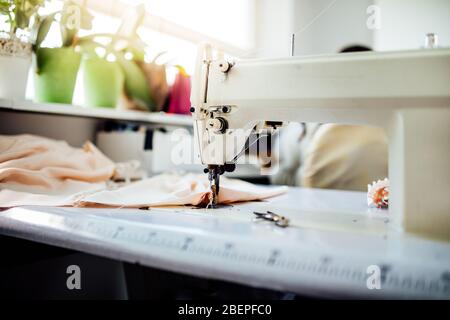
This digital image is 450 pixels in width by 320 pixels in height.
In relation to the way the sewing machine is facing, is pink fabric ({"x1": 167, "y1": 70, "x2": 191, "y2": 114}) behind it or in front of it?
behind

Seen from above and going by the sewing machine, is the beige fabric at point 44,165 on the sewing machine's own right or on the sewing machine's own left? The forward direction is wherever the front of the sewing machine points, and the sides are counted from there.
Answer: on the sewing machine's own right

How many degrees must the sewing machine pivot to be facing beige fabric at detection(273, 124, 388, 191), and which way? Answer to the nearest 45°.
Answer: approximately 180°

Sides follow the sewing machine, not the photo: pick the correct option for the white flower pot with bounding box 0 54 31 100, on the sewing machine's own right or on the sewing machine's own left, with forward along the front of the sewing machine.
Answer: on the sewing machine's own right

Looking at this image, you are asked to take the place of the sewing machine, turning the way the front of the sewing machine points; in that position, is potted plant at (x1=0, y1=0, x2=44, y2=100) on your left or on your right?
on your right

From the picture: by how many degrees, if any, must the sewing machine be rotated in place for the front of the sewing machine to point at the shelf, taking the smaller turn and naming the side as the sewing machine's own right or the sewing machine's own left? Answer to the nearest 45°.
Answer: approximately 135° to the sewing machine's own right

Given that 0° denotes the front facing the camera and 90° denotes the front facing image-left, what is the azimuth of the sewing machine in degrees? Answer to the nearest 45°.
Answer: approximately 0°

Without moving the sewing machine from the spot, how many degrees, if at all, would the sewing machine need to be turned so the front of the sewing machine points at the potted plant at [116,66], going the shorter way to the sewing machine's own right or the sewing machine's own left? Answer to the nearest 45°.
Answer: approximately 135° to the sewing machine's own right
